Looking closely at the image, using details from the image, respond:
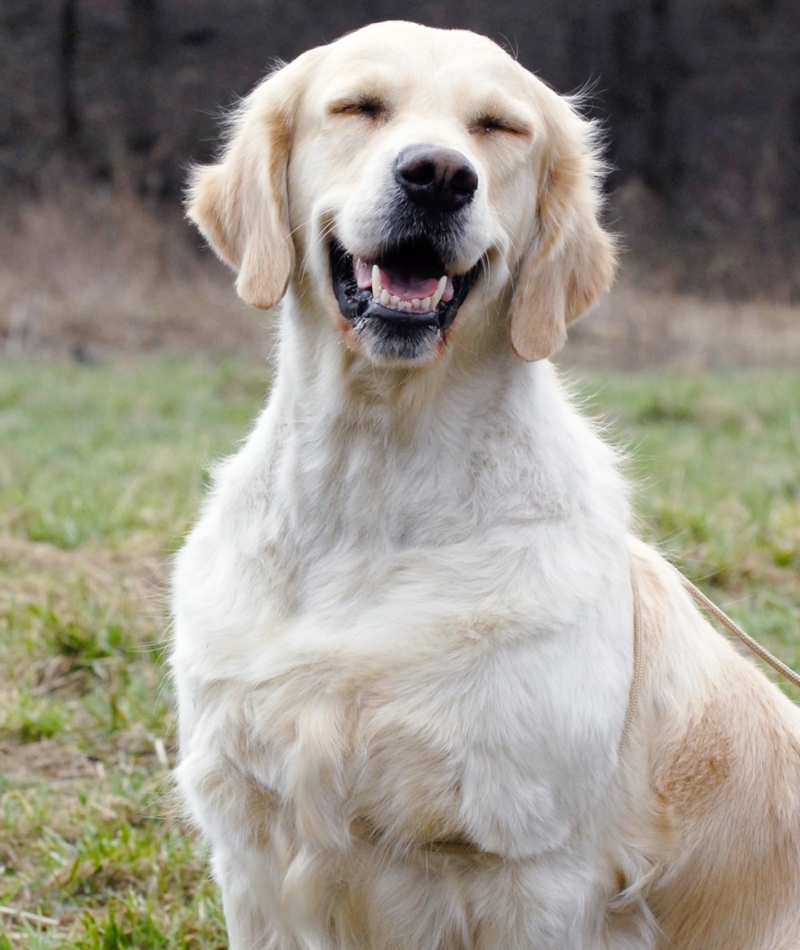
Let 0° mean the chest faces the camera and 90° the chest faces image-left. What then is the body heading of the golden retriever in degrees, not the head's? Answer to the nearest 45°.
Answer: approximately 45°
